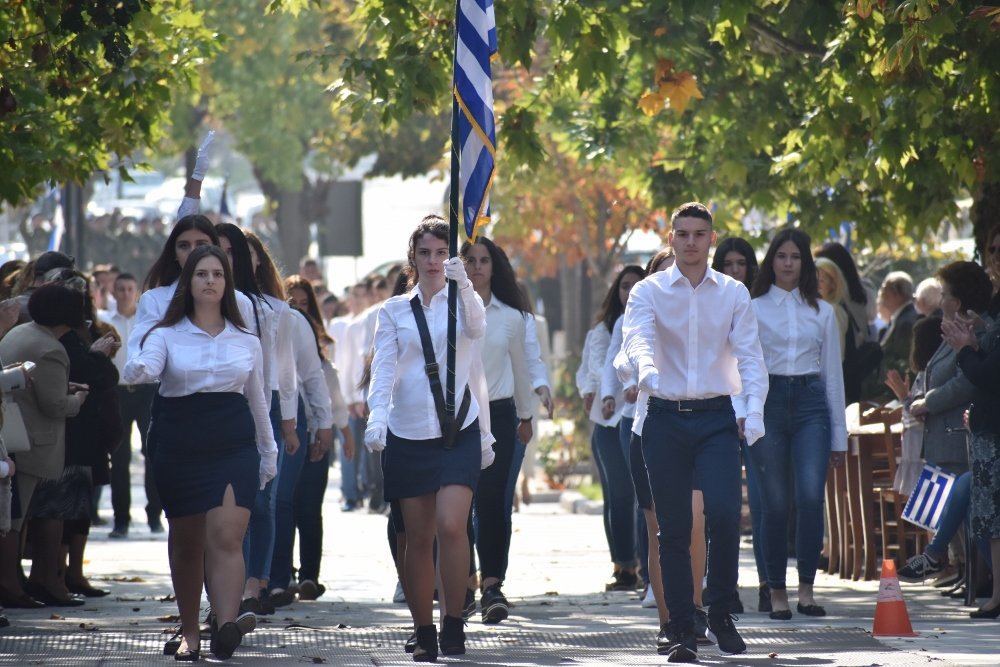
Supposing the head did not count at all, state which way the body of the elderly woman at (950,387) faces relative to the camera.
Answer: to the viewer's left

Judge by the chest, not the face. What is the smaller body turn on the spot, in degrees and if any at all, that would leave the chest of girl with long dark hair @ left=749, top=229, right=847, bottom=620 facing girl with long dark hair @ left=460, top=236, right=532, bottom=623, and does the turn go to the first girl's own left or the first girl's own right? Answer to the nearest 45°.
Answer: approximately 90° to the first girl's own right

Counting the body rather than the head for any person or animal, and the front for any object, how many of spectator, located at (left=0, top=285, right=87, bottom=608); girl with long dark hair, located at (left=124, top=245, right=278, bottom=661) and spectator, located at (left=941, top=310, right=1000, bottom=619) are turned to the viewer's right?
1

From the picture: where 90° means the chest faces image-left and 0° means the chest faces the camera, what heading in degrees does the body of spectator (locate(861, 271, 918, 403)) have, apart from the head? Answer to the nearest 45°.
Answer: approximately 90°

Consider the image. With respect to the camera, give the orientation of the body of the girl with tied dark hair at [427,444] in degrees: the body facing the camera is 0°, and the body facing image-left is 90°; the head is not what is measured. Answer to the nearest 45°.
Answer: approximately 0°

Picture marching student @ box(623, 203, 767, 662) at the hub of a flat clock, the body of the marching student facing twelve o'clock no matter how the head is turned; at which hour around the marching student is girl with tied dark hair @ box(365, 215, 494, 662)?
The girl with tied dark hair is roughly at 3 o'clock from the marching student.

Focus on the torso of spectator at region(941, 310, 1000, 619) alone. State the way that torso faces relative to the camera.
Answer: to the viewer's left

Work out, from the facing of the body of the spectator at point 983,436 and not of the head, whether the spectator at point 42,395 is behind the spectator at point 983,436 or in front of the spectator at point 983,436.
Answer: in front

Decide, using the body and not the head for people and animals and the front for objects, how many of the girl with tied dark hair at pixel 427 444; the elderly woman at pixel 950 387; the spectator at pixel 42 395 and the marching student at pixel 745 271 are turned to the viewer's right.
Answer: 1

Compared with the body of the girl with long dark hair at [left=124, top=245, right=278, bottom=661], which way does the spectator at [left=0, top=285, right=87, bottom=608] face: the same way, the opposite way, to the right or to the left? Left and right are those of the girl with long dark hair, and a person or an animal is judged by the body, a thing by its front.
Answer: to the left

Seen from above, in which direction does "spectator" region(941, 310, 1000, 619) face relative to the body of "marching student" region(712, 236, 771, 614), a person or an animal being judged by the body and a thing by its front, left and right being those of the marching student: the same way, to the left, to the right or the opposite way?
to the right

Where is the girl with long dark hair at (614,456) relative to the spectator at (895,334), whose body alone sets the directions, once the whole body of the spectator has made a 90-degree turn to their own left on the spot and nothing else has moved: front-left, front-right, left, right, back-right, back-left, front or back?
front-right

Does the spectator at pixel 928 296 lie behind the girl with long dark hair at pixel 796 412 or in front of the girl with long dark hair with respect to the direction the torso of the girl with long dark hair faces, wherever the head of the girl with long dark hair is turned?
behind

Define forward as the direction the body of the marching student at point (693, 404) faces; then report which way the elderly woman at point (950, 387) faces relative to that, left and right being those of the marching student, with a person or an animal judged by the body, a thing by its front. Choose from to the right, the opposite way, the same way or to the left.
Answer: to the right
